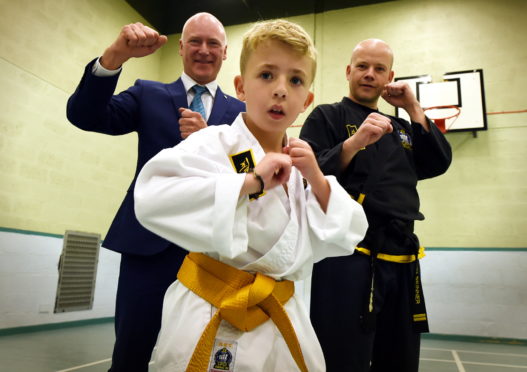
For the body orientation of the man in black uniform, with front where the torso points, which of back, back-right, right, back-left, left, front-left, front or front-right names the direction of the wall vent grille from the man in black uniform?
back-right

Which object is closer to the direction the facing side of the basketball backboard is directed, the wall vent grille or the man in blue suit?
the man in blue suit

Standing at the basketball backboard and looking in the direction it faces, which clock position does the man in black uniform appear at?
The man in black uniform is roughly at 12 o'clock from the basketball backboard.

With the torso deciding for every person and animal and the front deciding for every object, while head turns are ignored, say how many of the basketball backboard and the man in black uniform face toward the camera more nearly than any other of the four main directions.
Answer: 2

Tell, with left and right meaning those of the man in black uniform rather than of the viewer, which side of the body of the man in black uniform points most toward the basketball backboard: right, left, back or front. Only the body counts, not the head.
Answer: back

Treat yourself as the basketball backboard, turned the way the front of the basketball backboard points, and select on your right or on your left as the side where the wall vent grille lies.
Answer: on your right

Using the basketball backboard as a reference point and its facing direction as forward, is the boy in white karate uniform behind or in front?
in front

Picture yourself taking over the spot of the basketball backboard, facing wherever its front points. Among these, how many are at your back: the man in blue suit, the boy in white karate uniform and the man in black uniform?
0

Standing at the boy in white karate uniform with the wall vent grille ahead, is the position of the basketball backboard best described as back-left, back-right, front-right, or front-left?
front-right

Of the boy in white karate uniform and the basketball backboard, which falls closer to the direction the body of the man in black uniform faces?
the boy in white karate uniform

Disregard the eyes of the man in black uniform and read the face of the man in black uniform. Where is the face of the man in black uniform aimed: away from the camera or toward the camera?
toward the camera

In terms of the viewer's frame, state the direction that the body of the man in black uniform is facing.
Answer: toward the camera

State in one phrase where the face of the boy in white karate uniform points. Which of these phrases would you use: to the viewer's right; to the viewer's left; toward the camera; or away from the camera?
toward the camera

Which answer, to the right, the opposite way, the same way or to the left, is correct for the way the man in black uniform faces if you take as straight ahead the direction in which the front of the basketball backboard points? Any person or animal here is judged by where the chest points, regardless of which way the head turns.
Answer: the same way

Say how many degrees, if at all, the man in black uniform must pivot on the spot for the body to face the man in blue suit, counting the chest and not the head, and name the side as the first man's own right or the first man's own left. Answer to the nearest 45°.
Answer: approximately 45° to the first man's own right

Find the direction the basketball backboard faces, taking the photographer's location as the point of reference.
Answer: facing the viewer

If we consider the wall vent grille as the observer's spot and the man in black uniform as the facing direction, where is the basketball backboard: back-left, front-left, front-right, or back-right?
front-left

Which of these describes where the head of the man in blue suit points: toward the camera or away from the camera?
toward the camera
